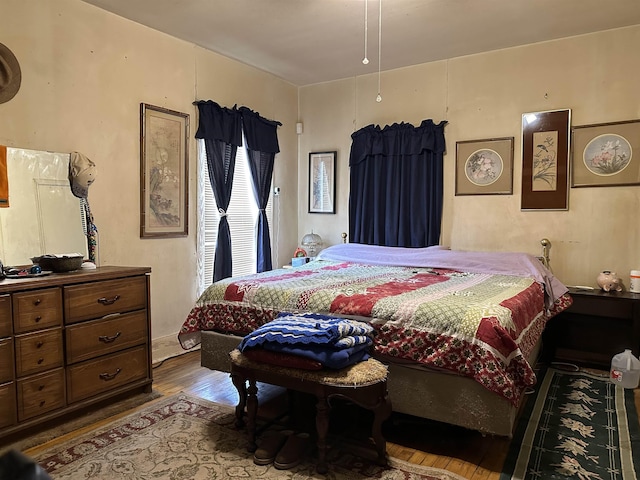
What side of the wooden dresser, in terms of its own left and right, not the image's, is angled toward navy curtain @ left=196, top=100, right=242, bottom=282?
left

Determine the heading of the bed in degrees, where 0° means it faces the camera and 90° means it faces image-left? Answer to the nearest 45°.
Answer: approximately 45°

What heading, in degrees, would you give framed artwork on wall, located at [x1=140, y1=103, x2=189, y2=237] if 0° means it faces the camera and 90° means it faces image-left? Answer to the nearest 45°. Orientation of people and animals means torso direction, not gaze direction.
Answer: approximately 315°

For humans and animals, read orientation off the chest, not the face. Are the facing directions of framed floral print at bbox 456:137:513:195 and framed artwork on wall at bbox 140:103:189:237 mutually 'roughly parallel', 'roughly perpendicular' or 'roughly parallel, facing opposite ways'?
roughly perpendicular

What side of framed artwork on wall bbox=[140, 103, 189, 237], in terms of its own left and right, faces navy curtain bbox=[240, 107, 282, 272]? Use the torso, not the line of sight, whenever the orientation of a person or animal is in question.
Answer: left

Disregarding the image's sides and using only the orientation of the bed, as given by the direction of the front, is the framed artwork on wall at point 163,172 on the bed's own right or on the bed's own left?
on the bed's own right

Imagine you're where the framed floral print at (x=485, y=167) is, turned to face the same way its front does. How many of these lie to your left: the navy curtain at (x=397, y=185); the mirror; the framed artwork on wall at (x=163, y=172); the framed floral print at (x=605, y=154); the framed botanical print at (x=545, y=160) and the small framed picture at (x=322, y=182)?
2

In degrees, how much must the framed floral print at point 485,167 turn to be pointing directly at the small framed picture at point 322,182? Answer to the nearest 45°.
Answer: approximately 90° to its right

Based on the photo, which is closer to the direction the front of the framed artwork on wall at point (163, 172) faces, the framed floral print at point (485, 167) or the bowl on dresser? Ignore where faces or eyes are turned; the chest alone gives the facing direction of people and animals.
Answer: the framed floral print

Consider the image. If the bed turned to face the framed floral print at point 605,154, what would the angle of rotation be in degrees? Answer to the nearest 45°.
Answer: approximately 180°

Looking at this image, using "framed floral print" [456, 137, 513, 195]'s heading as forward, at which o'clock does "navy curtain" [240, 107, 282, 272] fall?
The navy curtain is roughly at 3 o'clock from the framed floral print.

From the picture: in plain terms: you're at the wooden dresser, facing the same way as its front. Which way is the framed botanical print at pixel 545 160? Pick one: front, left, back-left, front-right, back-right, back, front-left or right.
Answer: front-left

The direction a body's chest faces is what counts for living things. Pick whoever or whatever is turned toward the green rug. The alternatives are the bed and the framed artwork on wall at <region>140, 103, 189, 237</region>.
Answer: the framed artwork on wall

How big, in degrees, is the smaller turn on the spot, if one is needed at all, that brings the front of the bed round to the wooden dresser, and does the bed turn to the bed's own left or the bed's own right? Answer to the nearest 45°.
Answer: approximately 45° to the bed's own right
